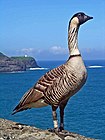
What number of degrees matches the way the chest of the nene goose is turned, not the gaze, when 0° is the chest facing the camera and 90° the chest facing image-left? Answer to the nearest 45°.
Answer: approximately 270°
